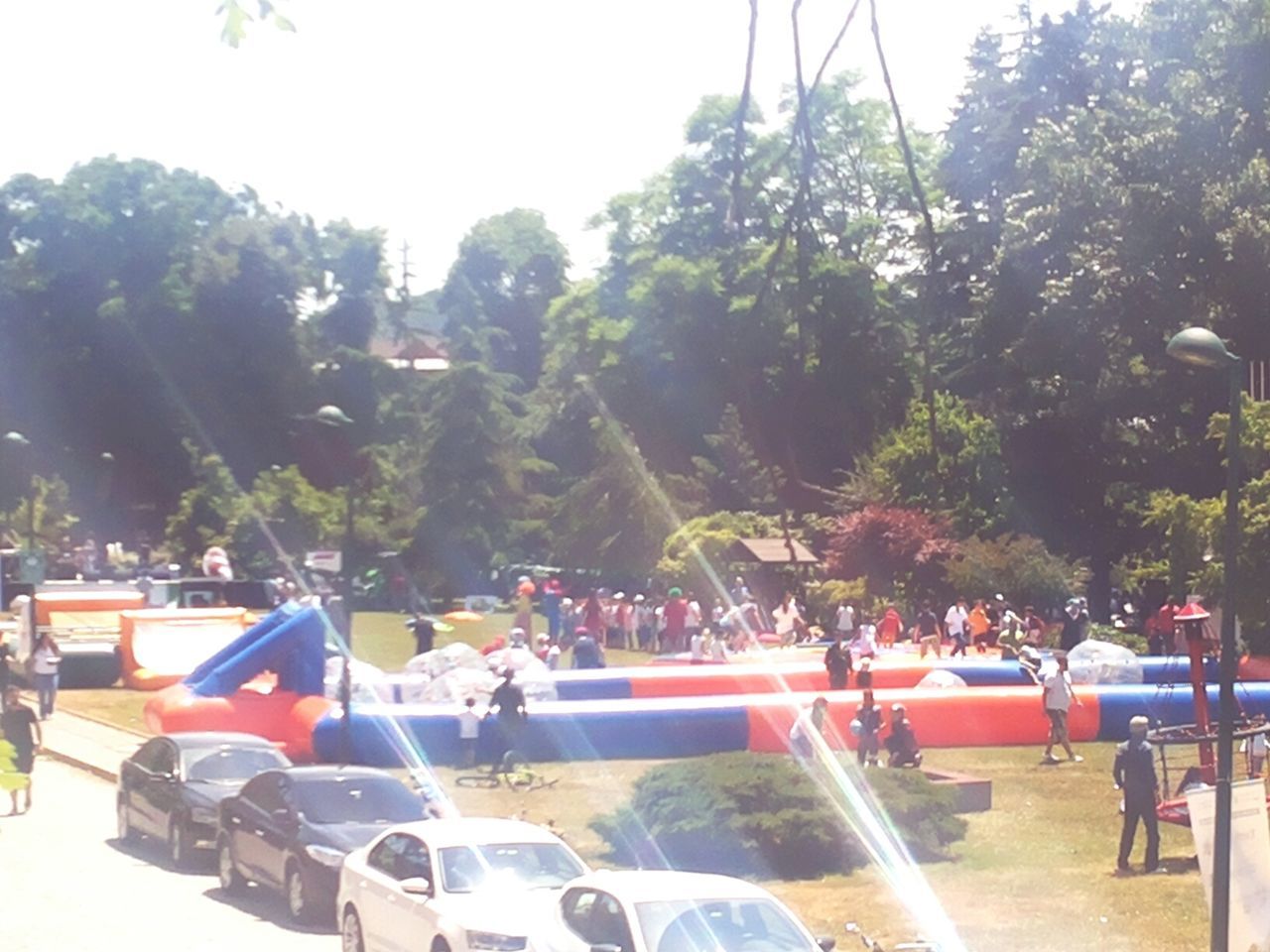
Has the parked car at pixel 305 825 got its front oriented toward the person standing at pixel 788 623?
no

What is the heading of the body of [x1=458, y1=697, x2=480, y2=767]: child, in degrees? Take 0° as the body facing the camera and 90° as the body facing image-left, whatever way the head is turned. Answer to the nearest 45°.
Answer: approximately 180°

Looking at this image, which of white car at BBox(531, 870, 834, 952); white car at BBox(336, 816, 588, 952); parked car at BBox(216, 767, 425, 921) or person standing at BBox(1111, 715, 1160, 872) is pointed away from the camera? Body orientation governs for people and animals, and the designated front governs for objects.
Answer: the person standing

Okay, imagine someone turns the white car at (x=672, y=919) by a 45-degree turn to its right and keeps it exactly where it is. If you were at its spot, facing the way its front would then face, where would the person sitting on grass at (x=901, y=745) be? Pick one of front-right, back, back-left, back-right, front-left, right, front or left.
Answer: back

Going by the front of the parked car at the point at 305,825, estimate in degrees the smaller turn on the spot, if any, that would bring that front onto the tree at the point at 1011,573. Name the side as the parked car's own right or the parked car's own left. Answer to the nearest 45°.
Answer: approximately 90° to the parked car's own left

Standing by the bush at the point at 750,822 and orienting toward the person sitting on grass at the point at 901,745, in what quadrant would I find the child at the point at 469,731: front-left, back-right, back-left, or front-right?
front-left

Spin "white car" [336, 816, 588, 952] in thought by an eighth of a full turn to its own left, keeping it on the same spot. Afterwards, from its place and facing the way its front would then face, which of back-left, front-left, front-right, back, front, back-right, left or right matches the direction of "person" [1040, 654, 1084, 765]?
front-left

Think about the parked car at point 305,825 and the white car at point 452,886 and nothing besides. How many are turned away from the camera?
0

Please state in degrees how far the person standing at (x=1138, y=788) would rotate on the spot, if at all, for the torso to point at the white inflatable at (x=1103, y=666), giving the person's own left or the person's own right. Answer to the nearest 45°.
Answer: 0° — they already face it

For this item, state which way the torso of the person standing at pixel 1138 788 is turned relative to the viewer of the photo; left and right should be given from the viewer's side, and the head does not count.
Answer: facing away from the viewer

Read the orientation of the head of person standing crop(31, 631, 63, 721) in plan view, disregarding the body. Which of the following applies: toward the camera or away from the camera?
toward the camera

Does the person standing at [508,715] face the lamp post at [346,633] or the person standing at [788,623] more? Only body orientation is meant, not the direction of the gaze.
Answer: the person standing

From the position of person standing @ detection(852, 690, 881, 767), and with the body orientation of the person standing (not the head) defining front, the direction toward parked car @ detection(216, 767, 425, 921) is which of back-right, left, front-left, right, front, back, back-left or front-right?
front-right

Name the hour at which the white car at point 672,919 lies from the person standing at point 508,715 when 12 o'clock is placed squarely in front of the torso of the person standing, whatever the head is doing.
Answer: The white car is roughly at 6 o'clock from the person standing.

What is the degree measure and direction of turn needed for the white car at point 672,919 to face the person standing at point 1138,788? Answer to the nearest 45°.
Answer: approximately 90° to its left
